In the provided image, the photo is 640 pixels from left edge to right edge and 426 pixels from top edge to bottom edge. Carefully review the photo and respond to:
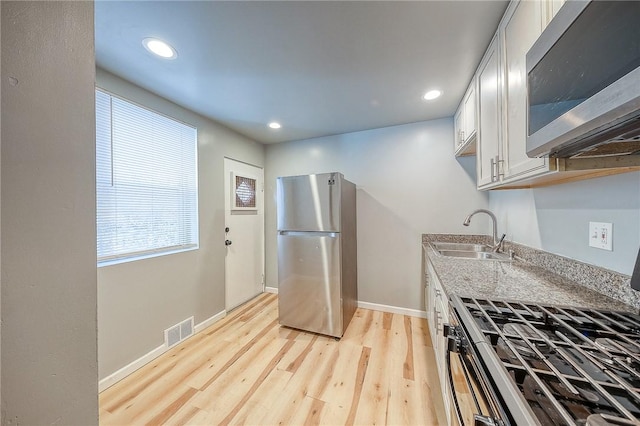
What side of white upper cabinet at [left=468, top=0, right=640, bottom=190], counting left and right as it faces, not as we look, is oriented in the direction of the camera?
left

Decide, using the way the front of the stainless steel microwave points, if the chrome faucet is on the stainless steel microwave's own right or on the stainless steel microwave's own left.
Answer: on the stainless steel microwave's own right

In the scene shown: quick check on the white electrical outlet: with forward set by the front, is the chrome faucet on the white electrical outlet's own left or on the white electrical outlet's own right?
on the white electrical outlet's own right

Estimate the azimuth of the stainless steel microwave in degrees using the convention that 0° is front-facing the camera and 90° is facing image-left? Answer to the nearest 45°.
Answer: approximately 45°

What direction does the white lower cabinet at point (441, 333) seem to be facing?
to the viewer's left

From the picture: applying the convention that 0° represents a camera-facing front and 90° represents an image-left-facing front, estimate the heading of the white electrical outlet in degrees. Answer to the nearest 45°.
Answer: approximately 45°

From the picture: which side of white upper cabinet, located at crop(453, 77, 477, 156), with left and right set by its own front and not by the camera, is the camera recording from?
left

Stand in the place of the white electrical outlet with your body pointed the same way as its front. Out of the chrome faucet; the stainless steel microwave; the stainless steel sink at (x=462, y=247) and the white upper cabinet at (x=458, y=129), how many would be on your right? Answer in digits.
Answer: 3
